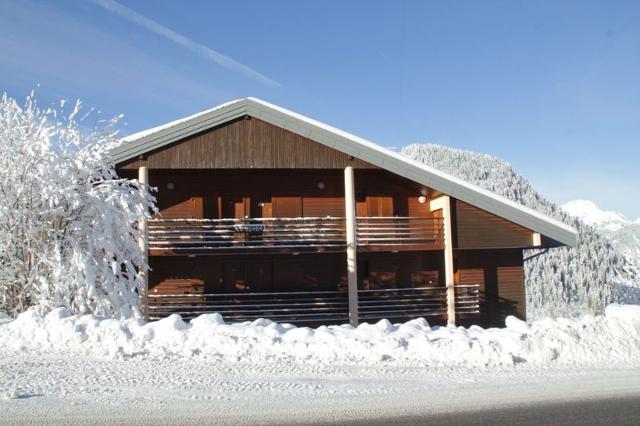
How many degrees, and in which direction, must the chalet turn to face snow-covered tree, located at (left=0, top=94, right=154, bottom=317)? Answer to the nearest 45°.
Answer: approximately 45° to its right

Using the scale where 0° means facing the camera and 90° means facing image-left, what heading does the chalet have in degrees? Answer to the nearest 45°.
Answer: approximately 0°
